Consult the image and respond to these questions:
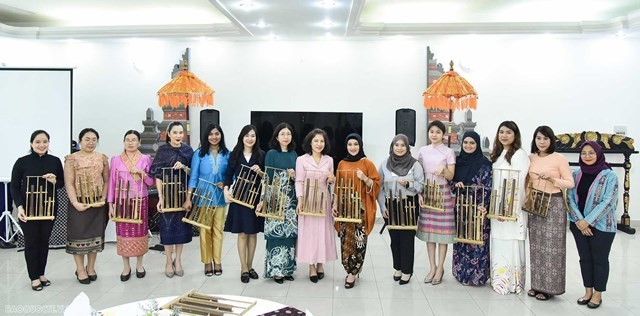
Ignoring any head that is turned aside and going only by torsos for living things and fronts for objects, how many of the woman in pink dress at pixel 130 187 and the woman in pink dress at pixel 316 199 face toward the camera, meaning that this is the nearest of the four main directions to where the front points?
2

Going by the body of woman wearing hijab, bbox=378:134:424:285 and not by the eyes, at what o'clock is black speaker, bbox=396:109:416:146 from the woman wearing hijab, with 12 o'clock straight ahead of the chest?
The black speaker is roughly at 6 o'clock from the woman wearing hijab.

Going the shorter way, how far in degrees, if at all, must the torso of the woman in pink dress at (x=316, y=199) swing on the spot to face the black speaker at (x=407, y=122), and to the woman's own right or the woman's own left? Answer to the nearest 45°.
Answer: approximately 135° to the woman's own left

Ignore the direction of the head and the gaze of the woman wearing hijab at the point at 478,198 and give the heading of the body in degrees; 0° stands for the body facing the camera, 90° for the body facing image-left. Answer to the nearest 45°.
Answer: approximately 0°

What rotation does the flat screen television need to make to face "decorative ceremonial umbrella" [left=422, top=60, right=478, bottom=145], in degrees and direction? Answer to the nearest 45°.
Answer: approximately 45° to its left

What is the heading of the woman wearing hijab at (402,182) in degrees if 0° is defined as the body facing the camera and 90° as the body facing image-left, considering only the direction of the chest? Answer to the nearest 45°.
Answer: approximately 0°
